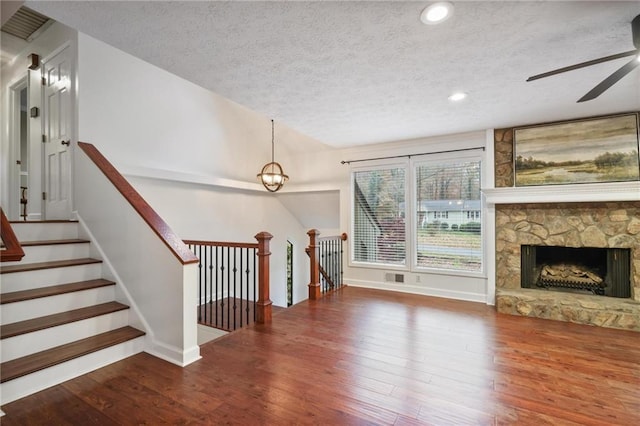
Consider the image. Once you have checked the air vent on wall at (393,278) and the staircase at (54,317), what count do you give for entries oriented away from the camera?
0

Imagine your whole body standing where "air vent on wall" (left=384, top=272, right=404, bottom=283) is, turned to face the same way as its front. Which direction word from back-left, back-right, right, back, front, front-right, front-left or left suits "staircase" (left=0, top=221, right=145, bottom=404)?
front-right

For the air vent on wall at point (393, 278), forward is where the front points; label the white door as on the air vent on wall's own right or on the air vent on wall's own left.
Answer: on the air vent on wall's own right

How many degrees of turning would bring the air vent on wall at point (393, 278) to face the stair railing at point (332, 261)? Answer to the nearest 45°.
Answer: approximately 90° to its right

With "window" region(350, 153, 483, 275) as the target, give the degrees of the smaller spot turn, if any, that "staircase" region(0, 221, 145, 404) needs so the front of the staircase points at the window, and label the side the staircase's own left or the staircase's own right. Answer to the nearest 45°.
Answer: approximately 45° to the staircase's own left

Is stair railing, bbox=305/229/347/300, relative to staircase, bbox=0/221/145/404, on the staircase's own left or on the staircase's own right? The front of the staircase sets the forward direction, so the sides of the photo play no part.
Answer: on the staircase's own left

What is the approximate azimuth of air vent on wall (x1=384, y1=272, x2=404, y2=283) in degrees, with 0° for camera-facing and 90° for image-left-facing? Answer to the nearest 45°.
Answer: approximately 0°

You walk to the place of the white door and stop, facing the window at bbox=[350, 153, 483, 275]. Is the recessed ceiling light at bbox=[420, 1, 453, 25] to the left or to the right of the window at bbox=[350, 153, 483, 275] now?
right

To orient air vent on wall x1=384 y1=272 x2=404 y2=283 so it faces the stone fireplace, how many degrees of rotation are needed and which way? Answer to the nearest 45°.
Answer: approximately 90° to its left

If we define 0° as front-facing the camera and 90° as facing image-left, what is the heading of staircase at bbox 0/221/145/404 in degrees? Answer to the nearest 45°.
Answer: approximately 315°

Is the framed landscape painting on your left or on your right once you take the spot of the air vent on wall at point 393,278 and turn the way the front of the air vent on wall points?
on your left
